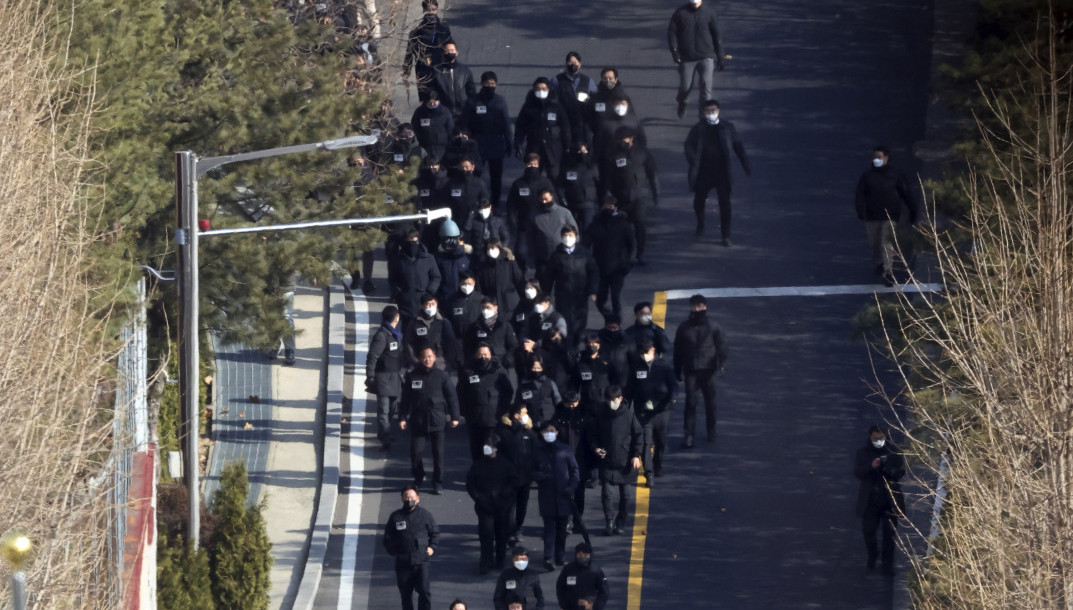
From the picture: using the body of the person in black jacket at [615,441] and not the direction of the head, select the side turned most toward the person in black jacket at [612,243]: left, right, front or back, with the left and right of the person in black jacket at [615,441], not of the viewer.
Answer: back

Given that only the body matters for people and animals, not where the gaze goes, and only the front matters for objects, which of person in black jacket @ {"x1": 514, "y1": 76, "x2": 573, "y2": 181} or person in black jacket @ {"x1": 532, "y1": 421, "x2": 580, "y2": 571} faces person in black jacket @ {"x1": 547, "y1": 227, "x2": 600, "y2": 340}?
person in black jacket @ {"x1": 514, "y1": 76, "x2": 573, "y2": 181}

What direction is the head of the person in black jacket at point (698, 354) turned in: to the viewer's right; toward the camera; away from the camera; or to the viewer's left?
toward the camera

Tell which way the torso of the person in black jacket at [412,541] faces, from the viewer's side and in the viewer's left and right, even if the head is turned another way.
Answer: facing the viewer

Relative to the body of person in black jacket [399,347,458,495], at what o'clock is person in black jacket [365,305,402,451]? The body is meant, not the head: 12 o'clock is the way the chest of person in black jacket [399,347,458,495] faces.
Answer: person in black jacket [365,305,402,451] is roughly at 5 o'clock from person in black jacket [399,347,458,495].

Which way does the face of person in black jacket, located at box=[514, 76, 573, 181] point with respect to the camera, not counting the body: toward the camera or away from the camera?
toward the camera

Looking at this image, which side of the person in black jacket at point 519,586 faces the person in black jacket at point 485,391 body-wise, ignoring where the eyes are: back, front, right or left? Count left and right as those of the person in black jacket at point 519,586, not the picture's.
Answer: back

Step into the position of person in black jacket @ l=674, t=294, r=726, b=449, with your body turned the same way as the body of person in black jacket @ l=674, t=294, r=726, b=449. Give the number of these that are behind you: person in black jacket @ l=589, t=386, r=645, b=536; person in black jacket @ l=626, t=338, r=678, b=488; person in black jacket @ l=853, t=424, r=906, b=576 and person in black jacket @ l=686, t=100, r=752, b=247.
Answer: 1

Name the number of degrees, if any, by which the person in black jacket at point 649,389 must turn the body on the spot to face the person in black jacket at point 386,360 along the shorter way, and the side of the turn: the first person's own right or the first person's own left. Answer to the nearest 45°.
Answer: approximately 90° to the first person's own right

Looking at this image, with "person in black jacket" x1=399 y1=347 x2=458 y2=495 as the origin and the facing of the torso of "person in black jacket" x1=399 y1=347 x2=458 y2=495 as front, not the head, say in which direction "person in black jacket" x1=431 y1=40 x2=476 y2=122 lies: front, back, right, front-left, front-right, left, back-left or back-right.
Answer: back

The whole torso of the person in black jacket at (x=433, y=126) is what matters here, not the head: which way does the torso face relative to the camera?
toward the camera

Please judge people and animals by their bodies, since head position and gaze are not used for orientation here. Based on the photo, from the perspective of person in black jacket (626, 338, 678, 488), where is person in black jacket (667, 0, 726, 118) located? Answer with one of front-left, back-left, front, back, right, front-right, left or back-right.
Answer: back

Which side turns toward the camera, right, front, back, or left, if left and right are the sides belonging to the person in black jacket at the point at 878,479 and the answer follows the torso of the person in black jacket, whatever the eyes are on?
front

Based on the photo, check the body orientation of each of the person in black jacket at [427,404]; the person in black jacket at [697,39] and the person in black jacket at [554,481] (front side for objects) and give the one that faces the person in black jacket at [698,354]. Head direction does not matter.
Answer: the person in black jacket at [697,39]

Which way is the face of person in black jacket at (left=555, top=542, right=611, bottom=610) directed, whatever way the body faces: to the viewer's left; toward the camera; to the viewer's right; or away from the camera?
toward the camera

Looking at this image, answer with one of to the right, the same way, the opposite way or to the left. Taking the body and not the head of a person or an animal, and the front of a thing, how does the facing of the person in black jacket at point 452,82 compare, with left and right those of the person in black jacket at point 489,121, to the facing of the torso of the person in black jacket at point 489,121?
the same way

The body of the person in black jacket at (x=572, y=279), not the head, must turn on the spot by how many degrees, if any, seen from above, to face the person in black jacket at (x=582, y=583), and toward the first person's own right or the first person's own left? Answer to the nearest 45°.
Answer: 0° — they already face them

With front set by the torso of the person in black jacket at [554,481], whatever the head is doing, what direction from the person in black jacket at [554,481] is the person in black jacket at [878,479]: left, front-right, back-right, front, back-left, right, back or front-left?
left

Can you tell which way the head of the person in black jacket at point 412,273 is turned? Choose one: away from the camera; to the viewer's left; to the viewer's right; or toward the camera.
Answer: toward the camera

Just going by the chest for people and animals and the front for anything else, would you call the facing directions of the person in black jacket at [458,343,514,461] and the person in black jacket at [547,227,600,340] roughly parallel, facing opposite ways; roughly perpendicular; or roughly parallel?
roughly parallel

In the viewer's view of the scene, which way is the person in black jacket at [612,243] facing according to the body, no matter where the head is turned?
toward the camera

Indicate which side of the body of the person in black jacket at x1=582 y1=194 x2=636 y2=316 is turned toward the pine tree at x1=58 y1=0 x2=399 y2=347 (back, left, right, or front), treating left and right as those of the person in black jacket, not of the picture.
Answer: right
